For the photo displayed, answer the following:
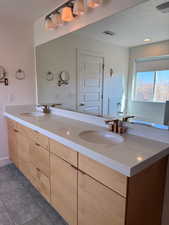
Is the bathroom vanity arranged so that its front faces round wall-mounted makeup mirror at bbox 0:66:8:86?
no

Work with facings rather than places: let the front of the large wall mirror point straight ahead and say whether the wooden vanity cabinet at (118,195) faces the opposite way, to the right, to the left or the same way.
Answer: the same way

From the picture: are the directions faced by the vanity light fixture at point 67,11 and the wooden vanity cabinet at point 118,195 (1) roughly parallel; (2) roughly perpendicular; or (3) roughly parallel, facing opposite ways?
roughly parallel

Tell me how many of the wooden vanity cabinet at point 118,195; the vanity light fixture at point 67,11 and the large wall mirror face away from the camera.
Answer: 0

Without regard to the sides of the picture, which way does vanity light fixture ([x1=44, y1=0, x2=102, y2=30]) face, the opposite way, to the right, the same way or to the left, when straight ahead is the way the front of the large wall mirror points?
the same way

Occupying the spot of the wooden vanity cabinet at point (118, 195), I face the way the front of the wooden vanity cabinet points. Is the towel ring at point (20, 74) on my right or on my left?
on my right

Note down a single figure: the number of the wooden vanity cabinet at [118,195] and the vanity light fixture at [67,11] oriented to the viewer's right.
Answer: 0

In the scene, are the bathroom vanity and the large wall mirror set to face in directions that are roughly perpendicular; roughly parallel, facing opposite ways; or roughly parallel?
roughly parallel

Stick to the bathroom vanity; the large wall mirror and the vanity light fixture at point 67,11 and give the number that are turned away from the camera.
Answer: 0

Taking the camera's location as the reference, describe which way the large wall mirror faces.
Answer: facing the viewer and to the left of the viewer
